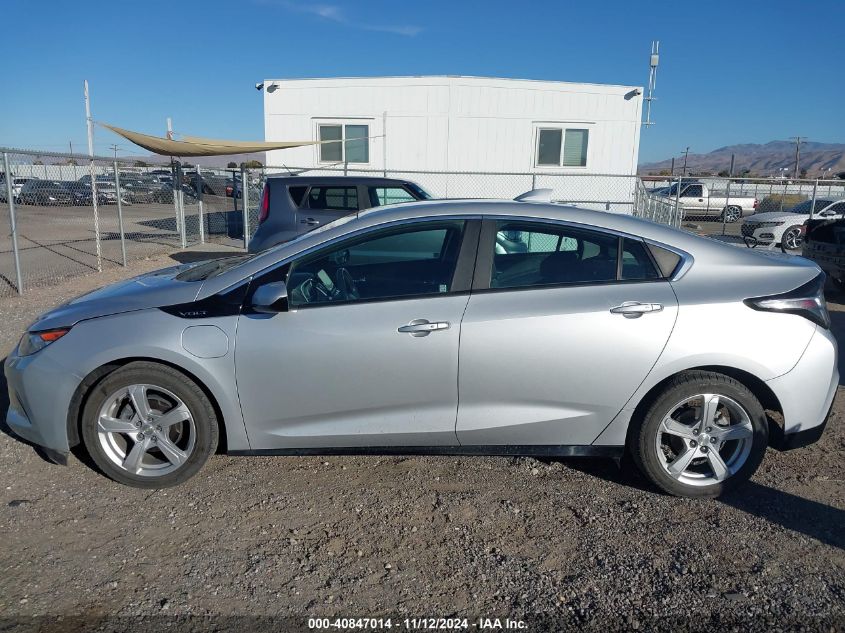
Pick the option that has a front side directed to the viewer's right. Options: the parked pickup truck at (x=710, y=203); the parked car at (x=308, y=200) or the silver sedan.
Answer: the parked car at (x=308, y=200)

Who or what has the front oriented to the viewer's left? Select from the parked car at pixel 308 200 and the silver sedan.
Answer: the silver sedan

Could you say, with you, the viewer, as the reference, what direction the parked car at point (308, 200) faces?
facing to the right of the viewer

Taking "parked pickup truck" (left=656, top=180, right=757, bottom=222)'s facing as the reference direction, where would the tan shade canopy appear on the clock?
The tan shade canopy is roughly at 10 o'clock from the parked pickup truck.

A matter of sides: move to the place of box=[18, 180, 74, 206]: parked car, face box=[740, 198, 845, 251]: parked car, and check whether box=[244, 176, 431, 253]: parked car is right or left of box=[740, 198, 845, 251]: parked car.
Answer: right

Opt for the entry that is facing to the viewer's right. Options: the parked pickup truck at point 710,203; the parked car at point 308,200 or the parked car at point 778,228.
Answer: the parked car at point 308,200

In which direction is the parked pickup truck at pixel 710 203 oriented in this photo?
to the viewer's left

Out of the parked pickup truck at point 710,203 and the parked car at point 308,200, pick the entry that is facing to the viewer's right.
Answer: the parked car at point 308,200

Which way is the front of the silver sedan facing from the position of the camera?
facing to the left of the viewer

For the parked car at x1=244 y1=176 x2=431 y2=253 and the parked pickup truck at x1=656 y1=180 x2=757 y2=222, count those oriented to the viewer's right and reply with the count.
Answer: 1

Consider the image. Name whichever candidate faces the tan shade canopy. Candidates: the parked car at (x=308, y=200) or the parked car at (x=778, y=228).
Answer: the parked car at (x=778, y=228)

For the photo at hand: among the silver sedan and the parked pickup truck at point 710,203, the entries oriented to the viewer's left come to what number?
2
